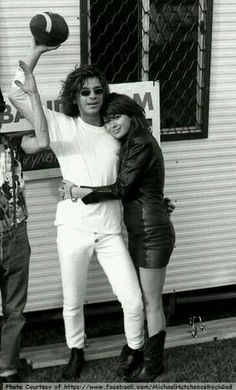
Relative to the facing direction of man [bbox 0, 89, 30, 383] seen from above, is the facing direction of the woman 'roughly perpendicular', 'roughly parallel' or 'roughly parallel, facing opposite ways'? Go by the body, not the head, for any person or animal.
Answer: roughly perpendicular

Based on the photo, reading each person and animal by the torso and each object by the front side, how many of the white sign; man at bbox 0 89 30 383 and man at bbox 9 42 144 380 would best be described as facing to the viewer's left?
0

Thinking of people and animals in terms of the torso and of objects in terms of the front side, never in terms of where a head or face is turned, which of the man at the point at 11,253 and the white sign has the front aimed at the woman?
the white sign

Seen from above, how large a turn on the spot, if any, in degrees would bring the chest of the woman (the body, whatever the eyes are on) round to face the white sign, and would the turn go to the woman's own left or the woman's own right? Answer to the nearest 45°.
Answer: approximately 90° to the woman's own right

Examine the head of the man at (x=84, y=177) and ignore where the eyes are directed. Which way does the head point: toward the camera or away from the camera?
toward the camera

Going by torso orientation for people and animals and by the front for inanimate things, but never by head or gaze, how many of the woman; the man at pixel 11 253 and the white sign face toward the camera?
2

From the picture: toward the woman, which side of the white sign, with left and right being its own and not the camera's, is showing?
front

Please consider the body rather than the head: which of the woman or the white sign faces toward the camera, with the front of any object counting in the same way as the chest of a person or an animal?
the white sign

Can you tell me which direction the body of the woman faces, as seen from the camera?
to the viewer's left

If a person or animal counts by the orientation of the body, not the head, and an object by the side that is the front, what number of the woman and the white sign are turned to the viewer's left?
1

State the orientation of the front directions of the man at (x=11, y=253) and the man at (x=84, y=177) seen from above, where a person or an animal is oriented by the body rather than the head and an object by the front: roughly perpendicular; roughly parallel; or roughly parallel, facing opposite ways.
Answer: roughly parallel

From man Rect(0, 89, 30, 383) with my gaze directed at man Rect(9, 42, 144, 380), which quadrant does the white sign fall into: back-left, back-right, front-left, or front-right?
front-left

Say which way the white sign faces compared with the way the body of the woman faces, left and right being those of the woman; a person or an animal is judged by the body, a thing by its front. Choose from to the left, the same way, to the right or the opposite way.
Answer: to the left

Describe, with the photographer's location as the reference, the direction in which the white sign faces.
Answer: facing the viewer

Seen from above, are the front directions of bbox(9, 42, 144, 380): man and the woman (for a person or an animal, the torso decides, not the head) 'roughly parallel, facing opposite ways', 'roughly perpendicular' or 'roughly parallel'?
roughly perpendicular

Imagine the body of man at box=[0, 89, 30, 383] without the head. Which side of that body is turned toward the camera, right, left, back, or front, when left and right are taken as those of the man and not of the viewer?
front

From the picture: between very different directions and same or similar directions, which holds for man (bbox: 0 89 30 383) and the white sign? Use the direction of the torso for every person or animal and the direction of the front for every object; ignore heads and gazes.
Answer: same or similar directions
